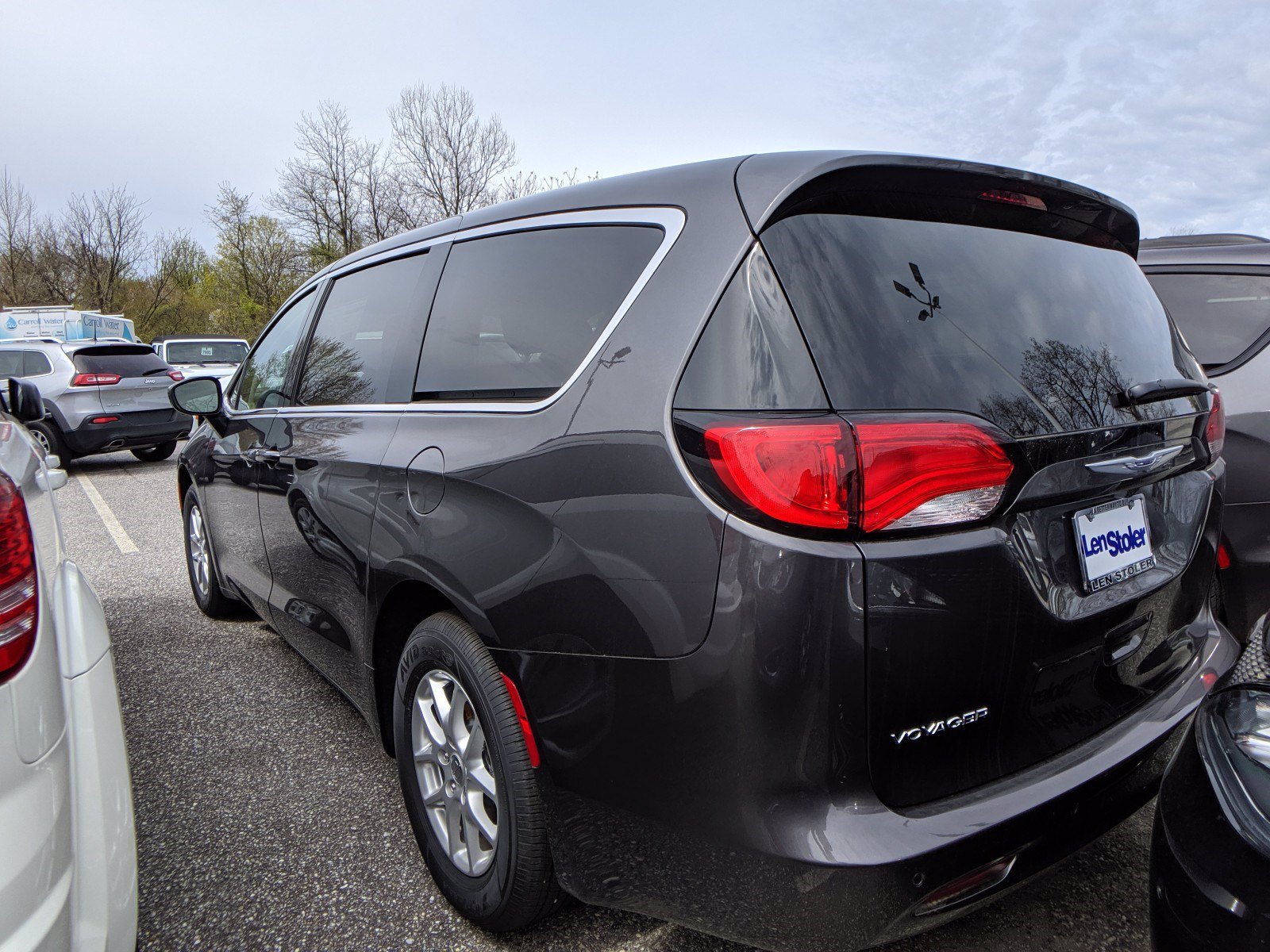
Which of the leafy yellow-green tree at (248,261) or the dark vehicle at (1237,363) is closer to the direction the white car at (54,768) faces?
the leafy yellow-green tree

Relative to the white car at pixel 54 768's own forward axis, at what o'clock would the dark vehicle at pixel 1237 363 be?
The dark vehicle is roughly at 3 o'clock from the white car.

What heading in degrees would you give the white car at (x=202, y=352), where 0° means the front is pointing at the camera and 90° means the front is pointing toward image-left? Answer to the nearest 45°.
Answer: approximately 0°

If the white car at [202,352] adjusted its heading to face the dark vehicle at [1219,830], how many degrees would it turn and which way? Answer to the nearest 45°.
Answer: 0° — it already faces it

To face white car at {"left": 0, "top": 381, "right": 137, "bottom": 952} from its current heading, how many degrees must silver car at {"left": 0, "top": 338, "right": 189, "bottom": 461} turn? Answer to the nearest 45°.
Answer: approximately 135° to its left

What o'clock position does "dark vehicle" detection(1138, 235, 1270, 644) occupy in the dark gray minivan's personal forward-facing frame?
The dark vehicle is roughly at 3 o'clock from the dark gray minivan.

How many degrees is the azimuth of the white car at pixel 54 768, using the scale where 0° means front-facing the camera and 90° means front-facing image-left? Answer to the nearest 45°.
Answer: approximately 180°

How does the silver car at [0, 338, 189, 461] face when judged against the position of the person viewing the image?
facing away from the viewer and to the left of the viewer

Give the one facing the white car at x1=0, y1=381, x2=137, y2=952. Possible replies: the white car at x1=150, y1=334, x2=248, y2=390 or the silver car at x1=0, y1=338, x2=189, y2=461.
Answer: the white car at x1=150, y1=334, x2=248, y2=390
